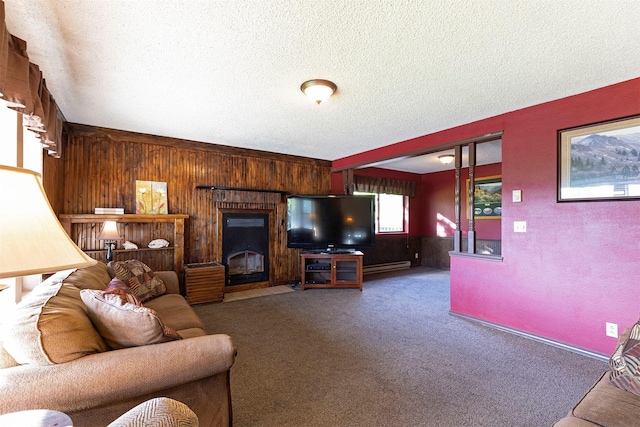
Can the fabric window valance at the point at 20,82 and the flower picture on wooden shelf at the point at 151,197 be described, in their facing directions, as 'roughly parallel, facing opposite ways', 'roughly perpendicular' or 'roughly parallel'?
roughly perpendicular

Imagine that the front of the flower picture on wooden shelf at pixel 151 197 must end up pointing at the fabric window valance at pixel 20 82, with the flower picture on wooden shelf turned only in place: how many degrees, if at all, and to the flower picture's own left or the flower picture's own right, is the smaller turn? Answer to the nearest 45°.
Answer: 0° — it already faces it

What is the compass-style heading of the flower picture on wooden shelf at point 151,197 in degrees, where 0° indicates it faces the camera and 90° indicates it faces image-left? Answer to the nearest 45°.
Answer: approximately 0°

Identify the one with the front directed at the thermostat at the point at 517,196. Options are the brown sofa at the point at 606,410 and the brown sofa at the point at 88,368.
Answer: the brown sofa at the point at 88,368

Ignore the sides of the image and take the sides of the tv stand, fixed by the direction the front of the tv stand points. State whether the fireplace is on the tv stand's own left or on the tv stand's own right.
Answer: on the tv stand's own right

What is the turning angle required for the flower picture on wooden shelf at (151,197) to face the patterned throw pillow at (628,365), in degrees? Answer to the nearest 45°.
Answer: approximately 45° to its left

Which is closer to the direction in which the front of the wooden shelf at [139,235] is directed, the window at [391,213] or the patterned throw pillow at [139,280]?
the patterned throw pillow

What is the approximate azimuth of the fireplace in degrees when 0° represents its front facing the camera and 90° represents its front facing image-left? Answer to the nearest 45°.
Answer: approximately 0°

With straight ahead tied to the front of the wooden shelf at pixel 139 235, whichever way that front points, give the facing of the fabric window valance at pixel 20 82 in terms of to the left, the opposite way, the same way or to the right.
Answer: to the left

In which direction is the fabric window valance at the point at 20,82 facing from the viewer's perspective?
to the viewer's right
